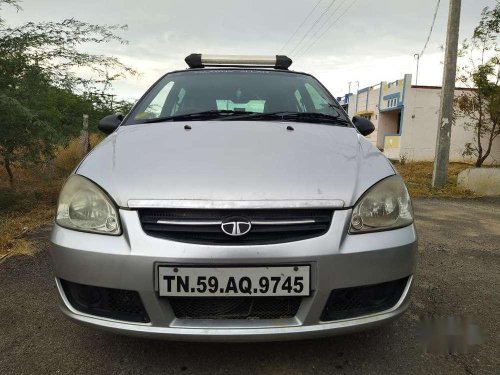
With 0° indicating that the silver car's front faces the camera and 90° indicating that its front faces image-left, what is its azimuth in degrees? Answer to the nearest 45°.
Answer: approximately 0°

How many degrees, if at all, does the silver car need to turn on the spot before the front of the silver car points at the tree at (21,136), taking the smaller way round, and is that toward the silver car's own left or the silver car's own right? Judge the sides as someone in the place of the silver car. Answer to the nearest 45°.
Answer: approximately 135° to the silver car's own right

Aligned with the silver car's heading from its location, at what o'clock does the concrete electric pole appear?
The concrete electric pole is roughly at 7 o'clock from the silver car.
